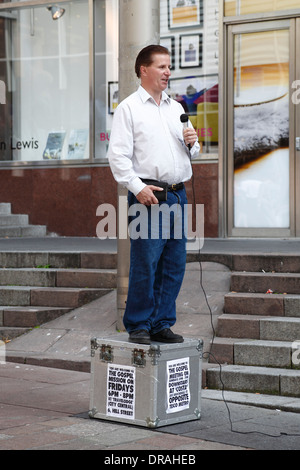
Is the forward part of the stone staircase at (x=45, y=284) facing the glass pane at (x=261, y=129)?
no

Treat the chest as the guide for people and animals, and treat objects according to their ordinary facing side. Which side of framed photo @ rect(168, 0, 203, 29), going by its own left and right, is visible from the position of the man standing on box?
front

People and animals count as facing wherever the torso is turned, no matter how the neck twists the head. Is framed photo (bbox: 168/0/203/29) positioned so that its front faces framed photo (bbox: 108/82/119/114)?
no

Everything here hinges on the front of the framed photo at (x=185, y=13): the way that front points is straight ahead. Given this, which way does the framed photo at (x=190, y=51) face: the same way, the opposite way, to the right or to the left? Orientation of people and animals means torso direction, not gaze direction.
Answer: the same way

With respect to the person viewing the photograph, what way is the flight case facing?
facing the viewer and to the left of the viewer

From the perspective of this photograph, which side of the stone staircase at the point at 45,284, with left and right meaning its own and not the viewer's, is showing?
front

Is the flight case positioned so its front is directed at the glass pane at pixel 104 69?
no

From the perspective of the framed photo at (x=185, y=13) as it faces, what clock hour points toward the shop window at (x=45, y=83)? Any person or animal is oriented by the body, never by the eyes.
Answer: The shop window is roughly at 4 o'clock from the framed photo.

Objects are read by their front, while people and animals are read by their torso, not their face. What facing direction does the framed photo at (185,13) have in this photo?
toward the camera

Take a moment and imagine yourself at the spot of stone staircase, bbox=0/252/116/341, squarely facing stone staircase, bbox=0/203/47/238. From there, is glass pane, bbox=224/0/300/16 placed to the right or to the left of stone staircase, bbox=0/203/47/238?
right

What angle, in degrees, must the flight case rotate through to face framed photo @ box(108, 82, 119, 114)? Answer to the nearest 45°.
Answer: approximately 135° to its right

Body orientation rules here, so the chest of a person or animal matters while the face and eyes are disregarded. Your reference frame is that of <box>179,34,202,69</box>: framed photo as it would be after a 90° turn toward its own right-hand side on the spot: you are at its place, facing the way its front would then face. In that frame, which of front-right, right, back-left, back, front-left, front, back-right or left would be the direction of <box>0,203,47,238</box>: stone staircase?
front

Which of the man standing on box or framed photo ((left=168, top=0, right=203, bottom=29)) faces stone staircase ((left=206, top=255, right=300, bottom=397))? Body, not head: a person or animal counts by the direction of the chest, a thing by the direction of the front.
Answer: the framed photo

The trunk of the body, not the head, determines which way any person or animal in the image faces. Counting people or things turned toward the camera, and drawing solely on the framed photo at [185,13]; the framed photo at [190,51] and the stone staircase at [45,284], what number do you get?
3

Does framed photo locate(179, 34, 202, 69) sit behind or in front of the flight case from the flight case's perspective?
behind

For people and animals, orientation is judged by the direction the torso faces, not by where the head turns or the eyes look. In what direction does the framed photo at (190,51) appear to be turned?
toward the camera

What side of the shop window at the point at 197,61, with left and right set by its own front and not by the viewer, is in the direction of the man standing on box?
front
